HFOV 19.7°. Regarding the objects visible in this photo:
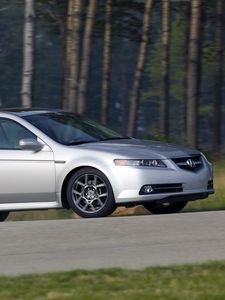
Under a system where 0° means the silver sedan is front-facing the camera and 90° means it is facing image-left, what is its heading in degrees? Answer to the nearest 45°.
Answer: approximately 315°
